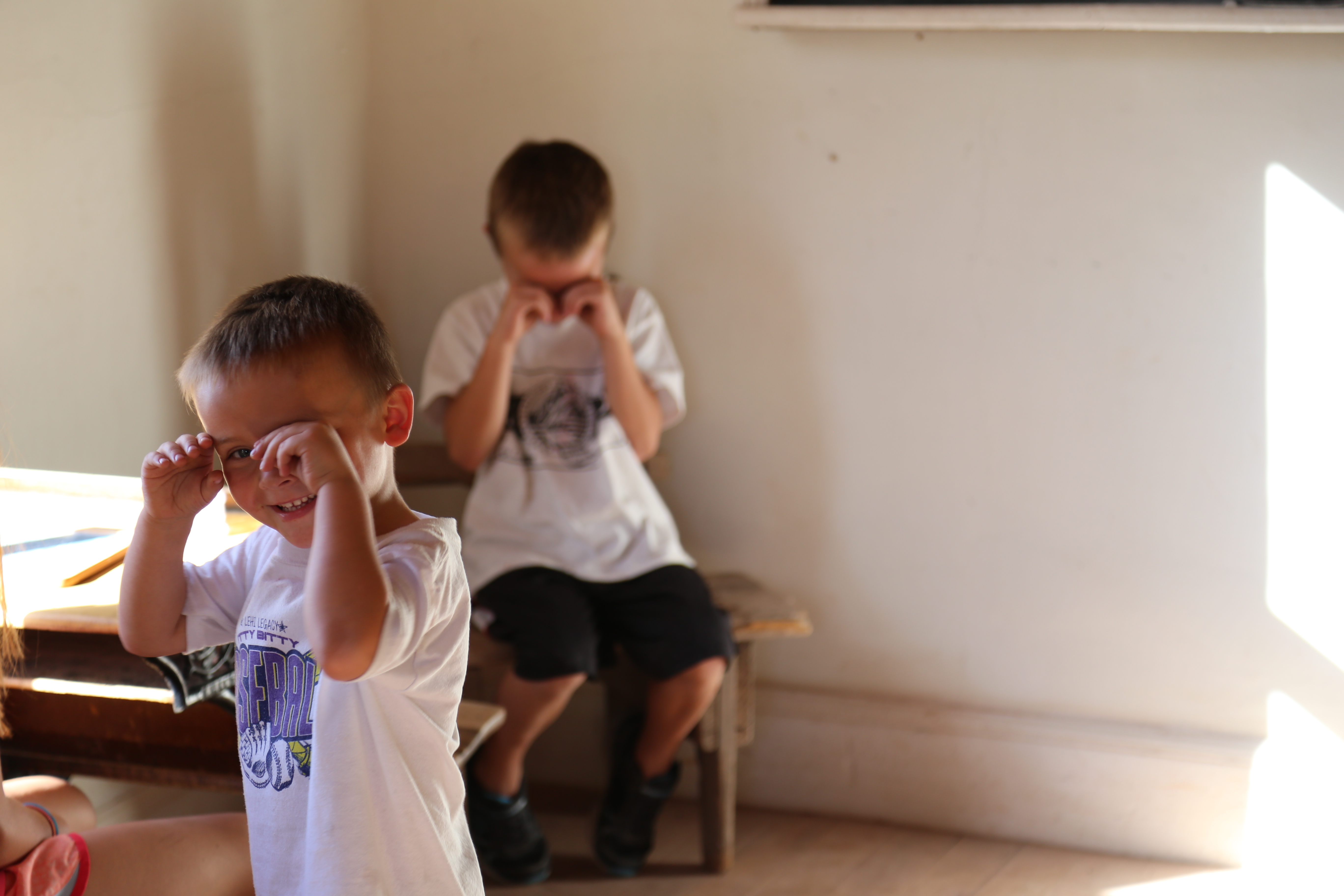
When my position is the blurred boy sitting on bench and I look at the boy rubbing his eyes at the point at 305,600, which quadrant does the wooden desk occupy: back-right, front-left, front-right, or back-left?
front-right

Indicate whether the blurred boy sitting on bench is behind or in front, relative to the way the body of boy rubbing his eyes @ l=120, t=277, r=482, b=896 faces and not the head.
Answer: behind

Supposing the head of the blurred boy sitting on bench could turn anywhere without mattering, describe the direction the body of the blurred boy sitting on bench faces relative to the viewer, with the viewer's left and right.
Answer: facing the viewer

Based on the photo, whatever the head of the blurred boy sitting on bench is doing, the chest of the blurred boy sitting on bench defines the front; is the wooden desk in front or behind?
in front

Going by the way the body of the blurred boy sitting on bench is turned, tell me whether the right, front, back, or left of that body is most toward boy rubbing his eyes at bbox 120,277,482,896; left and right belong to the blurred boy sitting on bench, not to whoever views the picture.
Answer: front

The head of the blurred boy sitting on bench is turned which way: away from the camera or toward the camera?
toward the camera

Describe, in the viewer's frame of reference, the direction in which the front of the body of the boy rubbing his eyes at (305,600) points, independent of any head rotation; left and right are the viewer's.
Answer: facing the viewer and to the left of the viewer

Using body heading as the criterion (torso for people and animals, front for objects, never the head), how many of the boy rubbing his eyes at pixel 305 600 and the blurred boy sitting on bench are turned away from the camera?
0

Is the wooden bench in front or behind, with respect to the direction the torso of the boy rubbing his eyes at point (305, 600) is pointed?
behind
